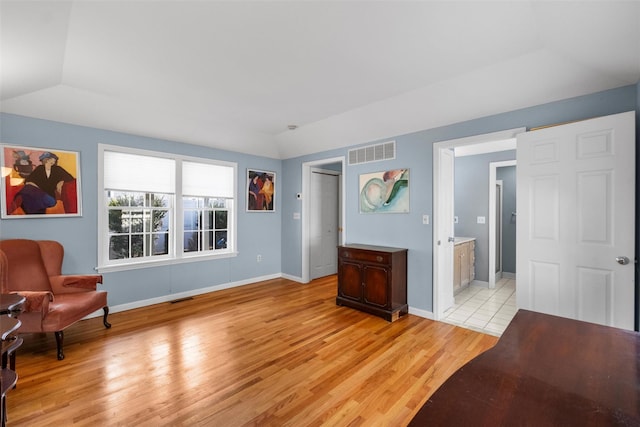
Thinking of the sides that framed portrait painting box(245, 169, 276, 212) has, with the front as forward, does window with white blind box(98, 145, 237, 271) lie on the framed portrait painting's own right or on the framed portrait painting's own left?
on the framed portrait painting's own right

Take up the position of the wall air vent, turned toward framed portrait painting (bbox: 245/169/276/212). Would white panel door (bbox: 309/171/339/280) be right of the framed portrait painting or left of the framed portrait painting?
right

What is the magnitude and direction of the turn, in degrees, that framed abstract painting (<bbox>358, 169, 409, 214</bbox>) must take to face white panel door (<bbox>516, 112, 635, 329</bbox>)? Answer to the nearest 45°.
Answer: approximately 90° to its left

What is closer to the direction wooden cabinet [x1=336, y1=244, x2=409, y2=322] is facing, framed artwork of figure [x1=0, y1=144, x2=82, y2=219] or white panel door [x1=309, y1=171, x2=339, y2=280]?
the framed artwork of figure

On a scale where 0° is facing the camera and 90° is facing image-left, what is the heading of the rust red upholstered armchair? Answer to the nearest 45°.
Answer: approximately 315°

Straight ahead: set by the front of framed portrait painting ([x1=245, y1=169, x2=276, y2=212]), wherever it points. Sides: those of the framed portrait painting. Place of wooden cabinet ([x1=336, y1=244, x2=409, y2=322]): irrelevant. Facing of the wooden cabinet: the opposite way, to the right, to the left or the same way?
to the right

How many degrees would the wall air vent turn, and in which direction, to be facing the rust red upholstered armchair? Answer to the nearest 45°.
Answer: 0° — it already faces it

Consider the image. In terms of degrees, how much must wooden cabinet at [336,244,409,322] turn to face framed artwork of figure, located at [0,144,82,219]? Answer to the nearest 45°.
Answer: approximately 45° to its right

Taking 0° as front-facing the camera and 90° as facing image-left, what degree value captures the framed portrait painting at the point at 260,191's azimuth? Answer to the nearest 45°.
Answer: approximately 315°

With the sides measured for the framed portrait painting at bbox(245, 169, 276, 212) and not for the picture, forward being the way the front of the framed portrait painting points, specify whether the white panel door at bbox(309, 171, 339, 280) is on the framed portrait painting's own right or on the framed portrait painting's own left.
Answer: on the framed portrait painting's own left
